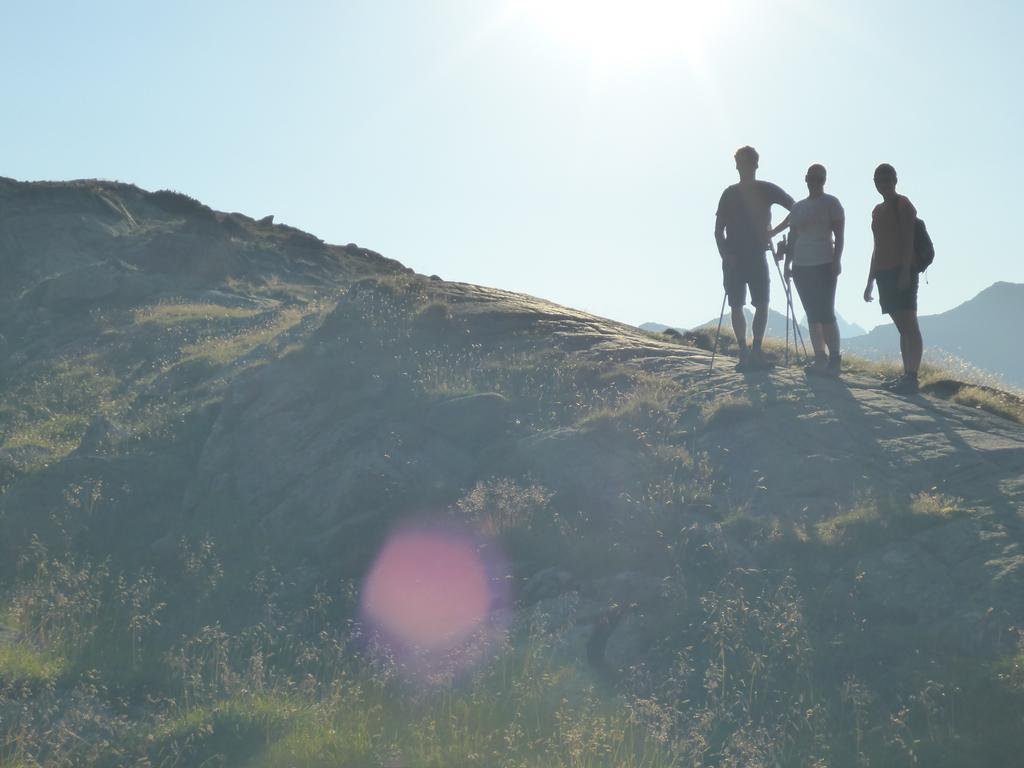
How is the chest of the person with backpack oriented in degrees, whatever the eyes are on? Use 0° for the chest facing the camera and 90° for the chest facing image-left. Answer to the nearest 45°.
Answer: approximately 45°

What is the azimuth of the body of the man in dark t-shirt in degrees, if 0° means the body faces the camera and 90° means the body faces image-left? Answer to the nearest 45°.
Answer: approximately 0°

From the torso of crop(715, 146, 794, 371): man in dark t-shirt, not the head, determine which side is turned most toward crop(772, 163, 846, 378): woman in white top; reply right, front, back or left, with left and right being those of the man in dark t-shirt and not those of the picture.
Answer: left

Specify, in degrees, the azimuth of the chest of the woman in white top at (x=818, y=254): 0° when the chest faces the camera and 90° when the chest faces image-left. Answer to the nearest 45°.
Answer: approximately 45°
